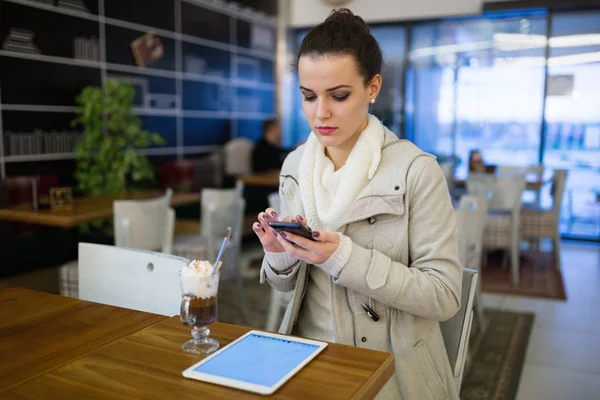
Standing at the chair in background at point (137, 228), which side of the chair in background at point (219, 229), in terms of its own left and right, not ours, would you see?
left

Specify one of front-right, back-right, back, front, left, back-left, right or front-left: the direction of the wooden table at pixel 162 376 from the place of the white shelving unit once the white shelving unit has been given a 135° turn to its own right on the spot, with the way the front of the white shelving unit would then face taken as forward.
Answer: left

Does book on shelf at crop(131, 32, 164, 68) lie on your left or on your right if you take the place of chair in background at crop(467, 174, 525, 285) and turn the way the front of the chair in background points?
on your left

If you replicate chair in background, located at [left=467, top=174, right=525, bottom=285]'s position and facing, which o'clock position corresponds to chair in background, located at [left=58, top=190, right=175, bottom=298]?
chair in background, located at [left=58, top=190, right=175, bottom=298] is roughly at 9 o'clock from chair in background, located at [left=467, top=174, right=525, bottom=285].

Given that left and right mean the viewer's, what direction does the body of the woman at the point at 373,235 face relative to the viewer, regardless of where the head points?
facing the viewer and to the left of the viewer

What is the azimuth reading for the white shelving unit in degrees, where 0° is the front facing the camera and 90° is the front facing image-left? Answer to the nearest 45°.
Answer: approximately 315°

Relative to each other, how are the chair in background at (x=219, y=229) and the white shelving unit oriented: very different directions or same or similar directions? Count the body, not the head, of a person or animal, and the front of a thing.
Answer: very different directions
